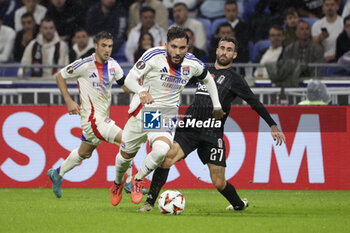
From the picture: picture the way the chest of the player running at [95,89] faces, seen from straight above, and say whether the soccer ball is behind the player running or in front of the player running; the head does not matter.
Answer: in front

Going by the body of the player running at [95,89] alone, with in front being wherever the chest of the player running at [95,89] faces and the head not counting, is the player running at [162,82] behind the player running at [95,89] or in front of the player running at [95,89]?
in front

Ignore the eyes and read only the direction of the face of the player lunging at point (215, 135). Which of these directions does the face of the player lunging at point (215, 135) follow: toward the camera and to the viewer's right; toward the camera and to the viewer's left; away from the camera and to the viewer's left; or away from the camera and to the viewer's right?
toward the camera and to the viewer's left

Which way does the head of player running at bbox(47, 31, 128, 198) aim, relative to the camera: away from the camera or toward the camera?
toward the camera

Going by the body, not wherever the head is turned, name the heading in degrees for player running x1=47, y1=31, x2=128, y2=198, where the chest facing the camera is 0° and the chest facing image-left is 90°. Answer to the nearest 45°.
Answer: approximately 315°

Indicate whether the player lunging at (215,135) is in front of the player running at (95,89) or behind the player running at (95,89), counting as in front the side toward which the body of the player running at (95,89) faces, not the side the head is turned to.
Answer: in front
